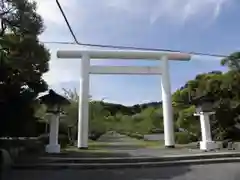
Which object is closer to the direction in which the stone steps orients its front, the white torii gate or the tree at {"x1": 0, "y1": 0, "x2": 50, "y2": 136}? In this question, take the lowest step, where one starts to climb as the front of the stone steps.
the tree

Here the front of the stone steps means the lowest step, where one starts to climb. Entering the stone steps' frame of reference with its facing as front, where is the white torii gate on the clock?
The white torii gate is roughly at 6 o'clock from the stone steps.

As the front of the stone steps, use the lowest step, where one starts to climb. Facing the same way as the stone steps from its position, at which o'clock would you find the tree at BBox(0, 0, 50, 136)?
The tree is roughly at 3 o'clock from the stone steps.

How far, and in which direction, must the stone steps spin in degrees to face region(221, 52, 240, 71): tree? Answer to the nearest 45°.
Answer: approximately 135° to its left

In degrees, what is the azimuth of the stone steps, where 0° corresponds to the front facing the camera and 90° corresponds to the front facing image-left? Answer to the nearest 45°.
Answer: approximately 0°

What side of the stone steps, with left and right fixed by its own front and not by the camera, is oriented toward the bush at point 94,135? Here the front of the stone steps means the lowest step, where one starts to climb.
back

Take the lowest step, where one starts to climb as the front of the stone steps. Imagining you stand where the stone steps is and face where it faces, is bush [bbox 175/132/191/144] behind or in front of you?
behind
